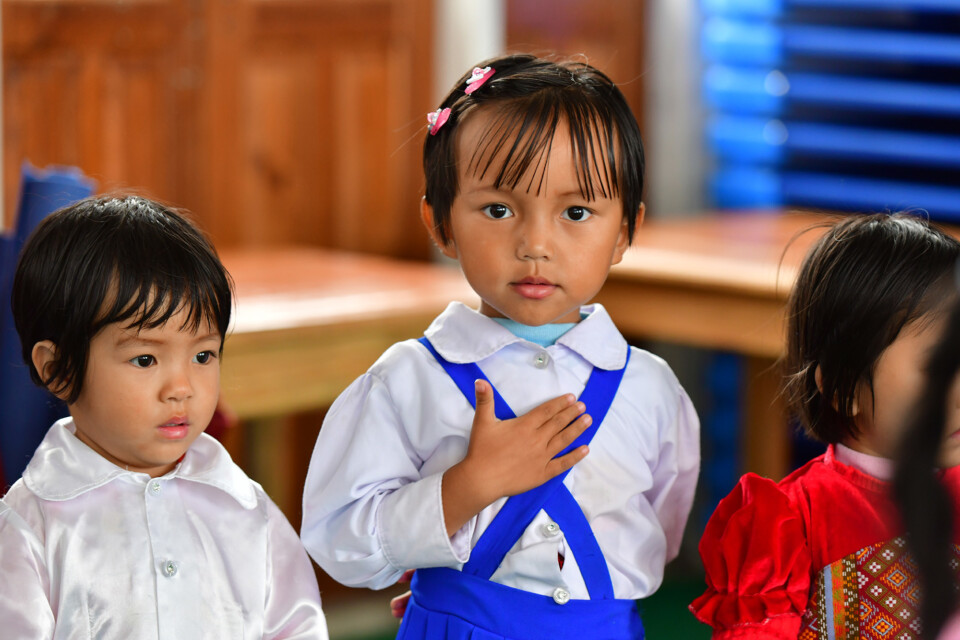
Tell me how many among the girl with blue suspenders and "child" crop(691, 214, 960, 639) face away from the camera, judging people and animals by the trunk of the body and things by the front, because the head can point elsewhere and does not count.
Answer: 0

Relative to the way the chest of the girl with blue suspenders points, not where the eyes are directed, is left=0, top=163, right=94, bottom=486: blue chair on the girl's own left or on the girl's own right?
on the girl's own right

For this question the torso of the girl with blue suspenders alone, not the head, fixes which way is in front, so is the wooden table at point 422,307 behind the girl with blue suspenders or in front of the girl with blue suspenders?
behind

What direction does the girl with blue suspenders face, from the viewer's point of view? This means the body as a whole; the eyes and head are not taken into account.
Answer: toward the camera

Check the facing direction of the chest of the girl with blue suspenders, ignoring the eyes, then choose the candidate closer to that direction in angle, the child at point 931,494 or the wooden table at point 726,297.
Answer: the child

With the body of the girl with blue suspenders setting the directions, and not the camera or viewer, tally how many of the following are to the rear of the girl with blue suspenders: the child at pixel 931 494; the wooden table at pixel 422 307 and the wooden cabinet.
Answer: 2

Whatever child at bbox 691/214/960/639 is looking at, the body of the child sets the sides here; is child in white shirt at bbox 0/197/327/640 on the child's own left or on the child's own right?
on the child's own right

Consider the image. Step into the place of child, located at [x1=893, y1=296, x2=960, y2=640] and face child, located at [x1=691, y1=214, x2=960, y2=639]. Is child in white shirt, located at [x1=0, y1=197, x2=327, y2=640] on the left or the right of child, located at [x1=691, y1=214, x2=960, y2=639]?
left

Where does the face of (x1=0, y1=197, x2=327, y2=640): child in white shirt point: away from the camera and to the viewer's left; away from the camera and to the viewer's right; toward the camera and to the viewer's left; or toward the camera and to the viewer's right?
toward the camera and to the viewer's right

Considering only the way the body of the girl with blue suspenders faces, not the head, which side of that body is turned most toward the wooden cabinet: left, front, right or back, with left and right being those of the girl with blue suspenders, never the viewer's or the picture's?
back
